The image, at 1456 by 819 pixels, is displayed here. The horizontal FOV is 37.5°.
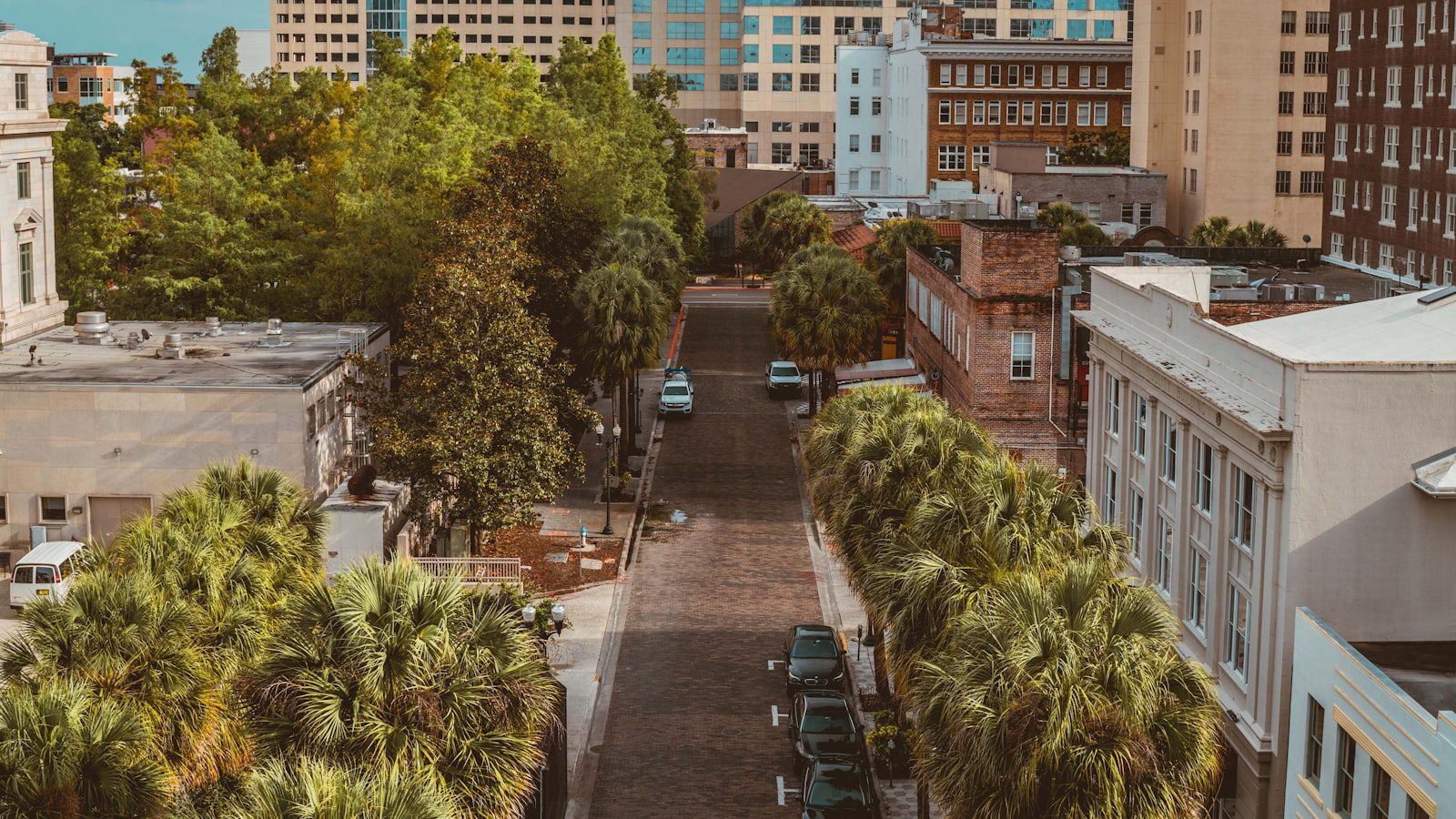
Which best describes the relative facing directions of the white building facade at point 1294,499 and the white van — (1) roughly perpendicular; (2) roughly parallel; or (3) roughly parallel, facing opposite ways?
roughly perpendicular

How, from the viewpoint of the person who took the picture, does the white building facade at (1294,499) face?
facing the viewer and to the left of the viewer

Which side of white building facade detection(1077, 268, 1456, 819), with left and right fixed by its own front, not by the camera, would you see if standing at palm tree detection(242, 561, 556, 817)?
front

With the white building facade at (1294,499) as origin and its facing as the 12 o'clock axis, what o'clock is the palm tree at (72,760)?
The palm tree is roughly at 12 o'clock from the white building facade.

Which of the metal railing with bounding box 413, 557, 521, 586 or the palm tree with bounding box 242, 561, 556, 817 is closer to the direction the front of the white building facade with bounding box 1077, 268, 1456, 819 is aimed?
the palm tree

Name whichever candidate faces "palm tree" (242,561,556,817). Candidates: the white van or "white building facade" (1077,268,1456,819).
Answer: the white building facade

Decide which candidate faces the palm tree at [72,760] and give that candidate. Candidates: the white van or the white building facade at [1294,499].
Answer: the white building facade

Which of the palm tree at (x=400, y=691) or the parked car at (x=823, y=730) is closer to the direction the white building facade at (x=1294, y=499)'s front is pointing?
the palm tree
